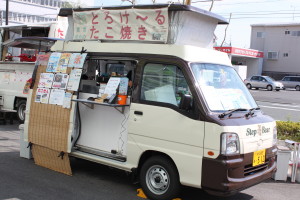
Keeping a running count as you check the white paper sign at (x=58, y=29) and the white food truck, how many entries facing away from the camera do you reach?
0

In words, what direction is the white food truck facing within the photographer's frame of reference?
facing the viewer and to the right of the viewer

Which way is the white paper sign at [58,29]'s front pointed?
toward the camera

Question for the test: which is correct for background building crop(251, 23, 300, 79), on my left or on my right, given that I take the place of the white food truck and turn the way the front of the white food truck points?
on my left
